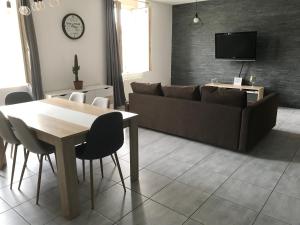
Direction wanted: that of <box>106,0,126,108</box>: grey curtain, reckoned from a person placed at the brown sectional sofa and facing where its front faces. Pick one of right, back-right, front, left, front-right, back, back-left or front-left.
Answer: left

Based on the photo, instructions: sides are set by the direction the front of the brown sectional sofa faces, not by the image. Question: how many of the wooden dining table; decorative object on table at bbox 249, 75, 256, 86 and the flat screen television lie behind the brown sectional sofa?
1

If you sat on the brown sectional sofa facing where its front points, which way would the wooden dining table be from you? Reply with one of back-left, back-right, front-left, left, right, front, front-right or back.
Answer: back

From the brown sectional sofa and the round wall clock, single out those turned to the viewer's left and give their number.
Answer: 0

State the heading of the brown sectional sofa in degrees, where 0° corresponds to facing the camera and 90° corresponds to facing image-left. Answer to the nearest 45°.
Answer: approximately 225°

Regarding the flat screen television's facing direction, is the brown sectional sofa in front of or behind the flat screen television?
in front

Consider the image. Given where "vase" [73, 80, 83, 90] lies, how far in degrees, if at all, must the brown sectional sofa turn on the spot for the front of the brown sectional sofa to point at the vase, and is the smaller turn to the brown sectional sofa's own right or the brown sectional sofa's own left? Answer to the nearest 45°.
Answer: approximately 135° to the brown sectional sofa's own left

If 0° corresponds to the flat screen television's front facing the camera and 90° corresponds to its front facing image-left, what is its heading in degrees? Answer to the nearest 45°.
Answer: approximately 45°

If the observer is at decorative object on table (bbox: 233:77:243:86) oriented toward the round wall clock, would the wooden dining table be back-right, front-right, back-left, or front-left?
front-left

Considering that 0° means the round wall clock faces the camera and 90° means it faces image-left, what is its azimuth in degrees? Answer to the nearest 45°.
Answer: approximately 315°

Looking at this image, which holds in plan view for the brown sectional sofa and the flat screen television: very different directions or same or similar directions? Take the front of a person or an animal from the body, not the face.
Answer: very different directions

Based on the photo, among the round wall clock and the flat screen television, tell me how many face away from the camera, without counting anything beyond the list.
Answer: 0

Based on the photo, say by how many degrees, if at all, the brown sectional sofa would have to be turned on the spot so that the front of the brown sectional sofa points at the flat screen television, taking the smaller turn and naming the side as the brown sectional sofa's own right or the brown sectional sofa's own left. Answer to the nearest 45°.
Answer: approximately 45° to the brown sectional sofa's own left

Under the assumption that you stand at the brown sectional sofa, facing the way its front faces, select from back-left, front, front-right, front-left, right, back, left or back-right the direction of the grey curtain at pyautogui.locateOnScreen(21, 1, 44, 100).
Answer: back-left
